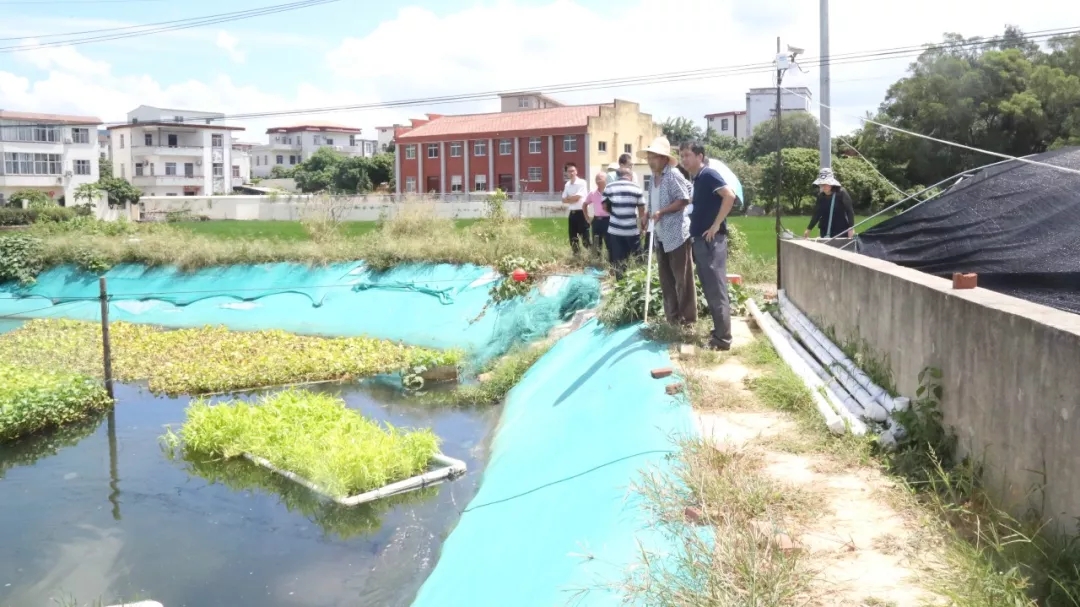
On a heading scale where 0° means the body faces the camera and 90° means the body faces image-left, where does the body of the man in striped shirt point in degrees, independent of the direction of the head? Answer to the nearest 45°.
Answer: approximately 180°

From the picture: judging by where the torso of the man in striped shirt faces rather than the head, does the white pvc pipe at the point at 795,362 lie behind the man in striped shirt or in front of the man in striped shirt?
behind

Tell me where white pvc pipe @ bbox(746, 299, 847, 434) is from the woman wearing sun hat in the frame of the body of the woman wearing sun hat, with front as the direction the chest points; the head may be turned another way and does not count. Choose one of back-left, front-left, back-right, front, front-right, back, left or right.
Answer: front-left

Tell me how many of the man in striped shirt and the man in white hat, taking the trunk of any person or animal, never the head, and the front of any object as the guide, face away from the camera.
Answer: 1

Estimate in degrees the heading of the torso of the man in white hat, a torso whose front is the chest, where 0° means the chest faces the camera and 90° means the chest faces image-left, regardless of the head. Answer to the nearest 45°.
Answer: approximately 45°

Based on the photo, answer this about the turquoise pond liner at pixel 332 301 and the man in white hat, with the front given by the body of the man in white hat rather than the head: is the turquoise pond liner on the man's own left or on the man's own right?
on the man's own right

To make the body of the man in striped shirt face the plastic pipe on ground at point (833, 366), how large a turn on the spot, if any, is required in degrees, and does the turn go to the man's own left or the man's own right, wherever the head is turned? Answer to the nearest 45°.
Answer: approximately 180°

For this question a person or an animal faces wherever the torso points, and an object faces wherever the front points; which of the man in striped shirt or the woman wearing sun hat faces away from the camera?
the man in striped shirt

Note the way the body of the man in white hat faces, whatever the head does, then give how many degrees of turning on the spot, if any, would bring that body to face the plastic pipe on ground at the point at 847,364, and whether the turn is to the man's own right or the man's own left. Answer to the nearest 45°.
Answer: approximately 90° to the man's own left

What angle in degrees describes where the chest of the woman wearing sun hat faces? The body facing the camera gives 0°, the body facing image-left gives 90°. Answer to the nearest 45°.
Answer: approximately 45°

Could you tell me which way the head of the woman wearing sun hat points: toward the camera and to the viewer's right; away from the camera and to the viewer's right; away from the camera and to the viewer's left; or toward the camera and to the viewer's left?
toward the camera and to the viewer's left

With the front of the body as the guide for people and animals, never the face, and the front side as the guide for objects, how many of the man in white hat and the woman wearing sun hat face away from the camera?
0

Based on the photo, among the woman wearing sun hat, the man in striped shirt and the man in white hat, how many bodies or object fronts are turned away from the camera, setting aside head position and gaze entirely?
1
